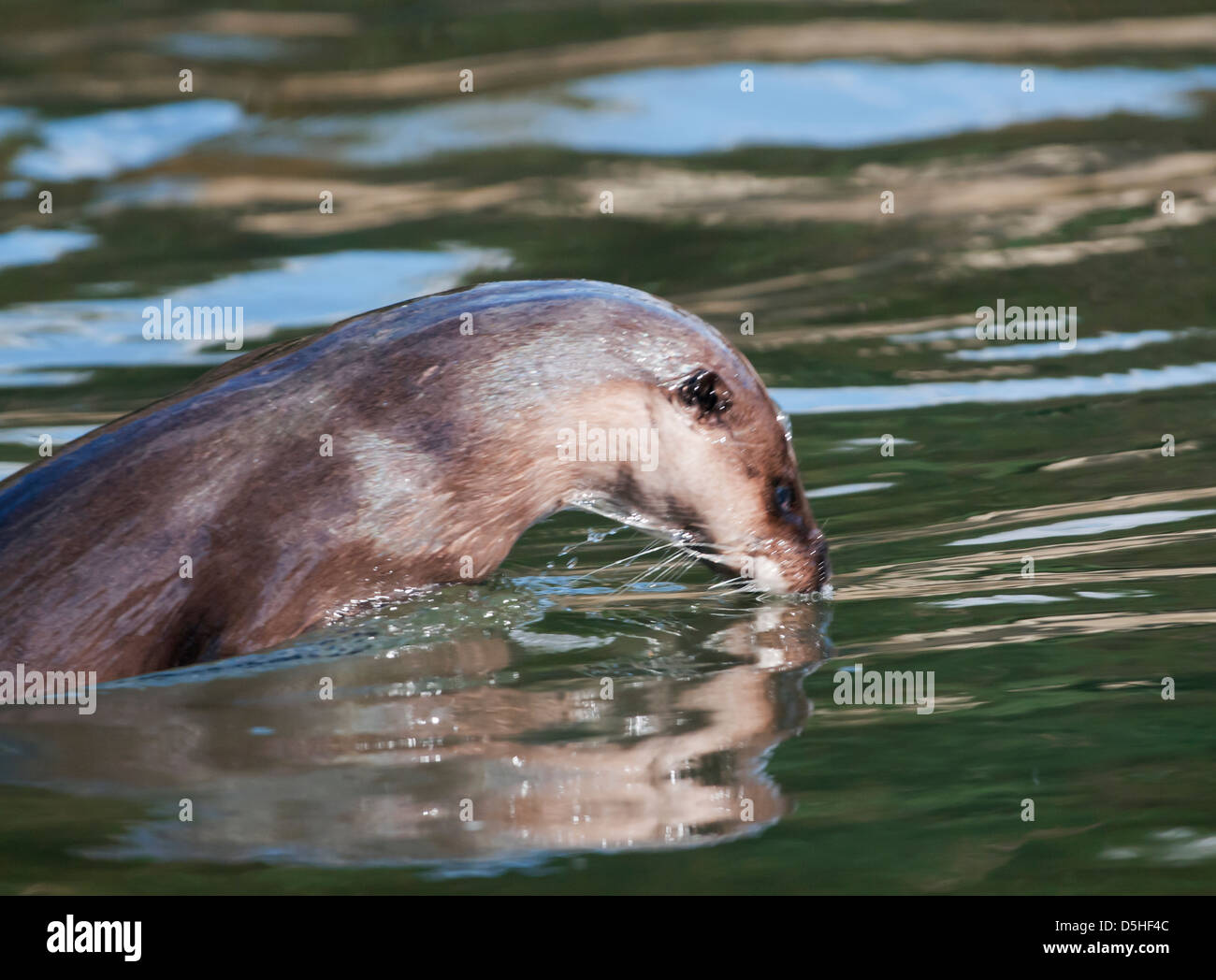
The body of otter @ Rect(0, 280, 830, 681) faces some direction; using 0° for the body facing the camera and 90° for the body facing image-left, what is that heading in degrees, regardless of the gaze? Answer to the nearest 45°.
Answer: approximately 270°
